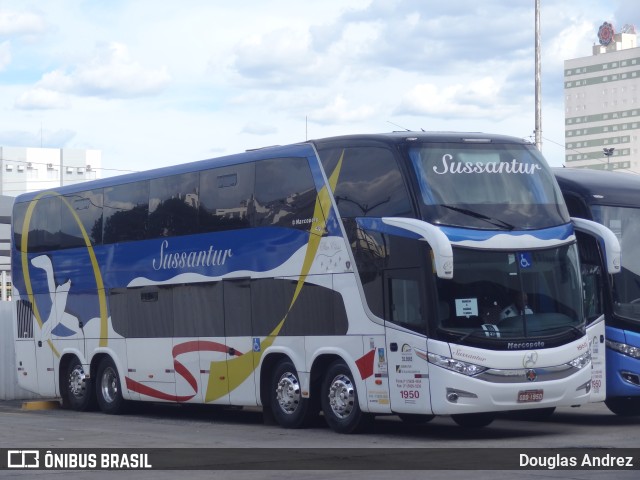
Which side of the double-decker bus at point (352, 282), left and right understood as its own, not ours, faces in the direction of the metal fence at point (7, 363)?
back

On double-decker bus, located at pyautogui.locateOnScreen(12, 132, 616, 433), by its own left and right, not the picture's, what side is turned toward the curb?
back

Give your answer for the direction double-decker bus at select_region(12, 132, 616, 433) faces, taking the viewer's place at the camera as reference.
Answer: facing the viewer and to the right of the viewer
